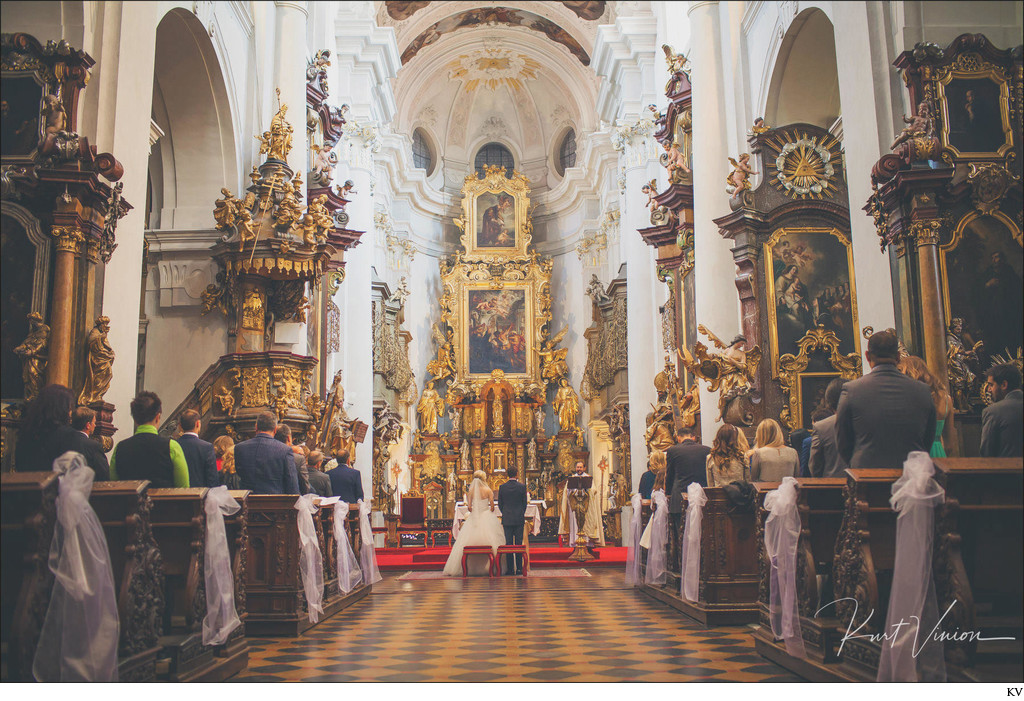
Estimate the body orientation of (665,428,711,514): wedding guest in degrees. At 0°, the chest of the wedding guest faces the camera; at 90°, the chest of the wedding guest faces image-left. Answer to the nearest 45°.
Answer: approximately 180°

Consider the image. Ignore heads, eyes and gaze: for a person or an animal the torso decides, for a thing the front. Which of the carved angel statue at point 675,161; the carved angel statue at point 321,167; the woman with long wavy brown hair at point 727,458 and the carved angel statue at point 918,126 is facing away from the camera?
the woman with long wavy brown hair

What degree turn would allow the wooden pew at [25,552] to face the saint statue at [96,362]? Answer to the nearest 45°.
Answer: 0° — it already faces it

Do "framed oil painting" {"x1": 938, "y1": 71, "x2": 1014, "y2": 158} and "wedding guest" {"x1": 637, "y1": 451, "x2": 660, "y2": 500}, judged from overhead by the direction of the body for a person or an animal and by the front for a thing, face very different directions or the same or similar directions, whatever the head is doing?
very different directions

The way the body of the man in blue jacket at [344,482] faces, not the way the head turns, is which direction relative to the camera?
away from the camera

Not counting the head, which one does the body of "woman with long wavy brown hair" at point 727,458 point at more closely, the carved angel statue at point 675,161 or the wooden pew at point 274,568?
the carved angel statue

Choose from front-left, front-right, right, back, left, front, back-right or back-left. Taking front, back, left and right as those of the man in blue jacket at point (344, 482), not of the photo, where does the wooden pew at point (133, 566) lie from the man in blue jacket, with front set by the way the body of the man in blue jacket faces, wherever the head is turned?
back

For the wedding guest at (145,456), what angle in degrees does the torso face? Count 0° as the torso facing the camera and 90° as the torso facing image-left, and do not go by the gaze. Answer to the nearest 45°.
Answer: approximately 180°

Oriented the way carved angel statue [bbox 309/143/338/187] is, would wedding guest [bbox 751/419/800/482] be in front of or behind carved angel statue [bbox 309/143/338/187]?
in front

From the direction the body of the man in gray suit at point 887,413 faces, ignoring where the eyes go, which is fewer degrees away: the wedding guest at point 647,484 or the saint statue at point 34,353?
the wedding guest

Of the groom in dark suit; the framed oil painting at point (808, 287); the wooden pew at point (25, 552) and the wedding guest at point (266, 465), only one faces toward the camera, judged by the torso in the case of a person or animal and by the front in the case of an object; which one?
the framed oil painting

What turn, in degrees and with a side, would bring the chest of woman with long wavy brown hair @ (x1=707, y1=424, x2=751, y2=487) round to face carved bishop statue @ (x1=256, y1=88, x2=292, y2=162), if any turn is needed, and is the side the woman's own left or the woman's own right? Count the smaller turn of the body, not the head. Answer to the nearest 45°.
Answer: approximately 45° to the woman's own left
